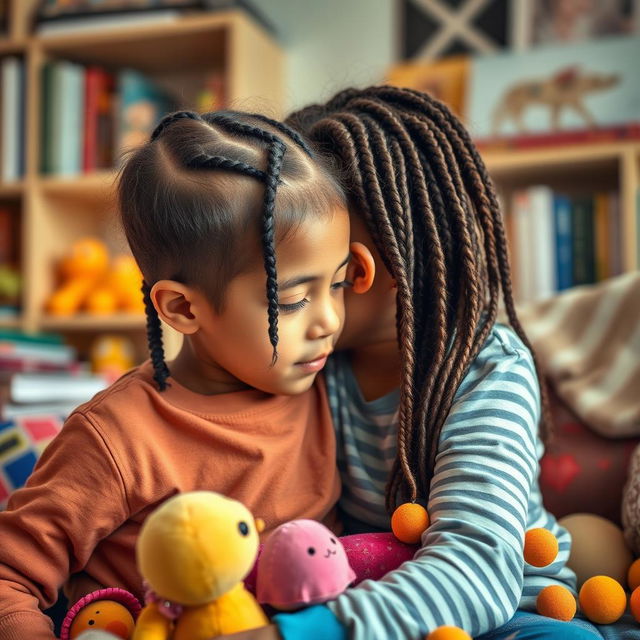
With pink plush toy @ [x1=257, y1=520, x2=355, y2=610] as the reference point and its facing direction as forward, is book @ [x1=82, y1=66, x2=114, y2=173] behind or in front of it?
behind

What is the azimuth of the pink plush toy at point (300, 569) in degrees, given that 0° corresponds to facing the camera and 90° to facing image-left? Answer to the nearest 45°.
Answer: approximately 315°

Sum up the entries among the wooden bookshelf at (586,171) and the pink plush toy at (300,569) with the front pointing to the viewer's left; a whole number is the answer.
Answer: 0

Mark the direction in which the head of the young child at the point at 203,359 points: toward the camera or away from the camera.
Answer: toward the camera

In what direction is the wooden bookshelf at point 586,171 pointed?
toward the camera

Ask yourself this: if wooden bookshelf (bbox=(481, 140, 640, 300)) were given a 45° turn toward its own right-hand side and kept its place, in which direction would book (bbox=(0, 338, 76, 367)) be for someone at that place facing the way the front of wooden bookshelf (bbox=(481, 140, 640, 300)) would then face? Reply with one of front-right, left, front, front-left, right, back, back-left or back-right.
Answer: front-right

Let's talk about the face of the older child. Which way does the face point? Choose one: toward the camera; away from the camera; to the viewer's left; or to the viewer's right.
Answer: to the viewer's left

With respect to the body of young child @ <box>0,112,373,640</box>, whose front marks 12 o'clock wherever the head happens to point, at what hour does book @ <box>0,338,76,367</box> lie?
The book is roughly at 7 o'clock from the young child.

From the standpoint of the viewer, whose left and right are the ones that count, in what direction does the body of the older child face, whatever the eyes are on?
facing the viewer and to the left of the viewer
